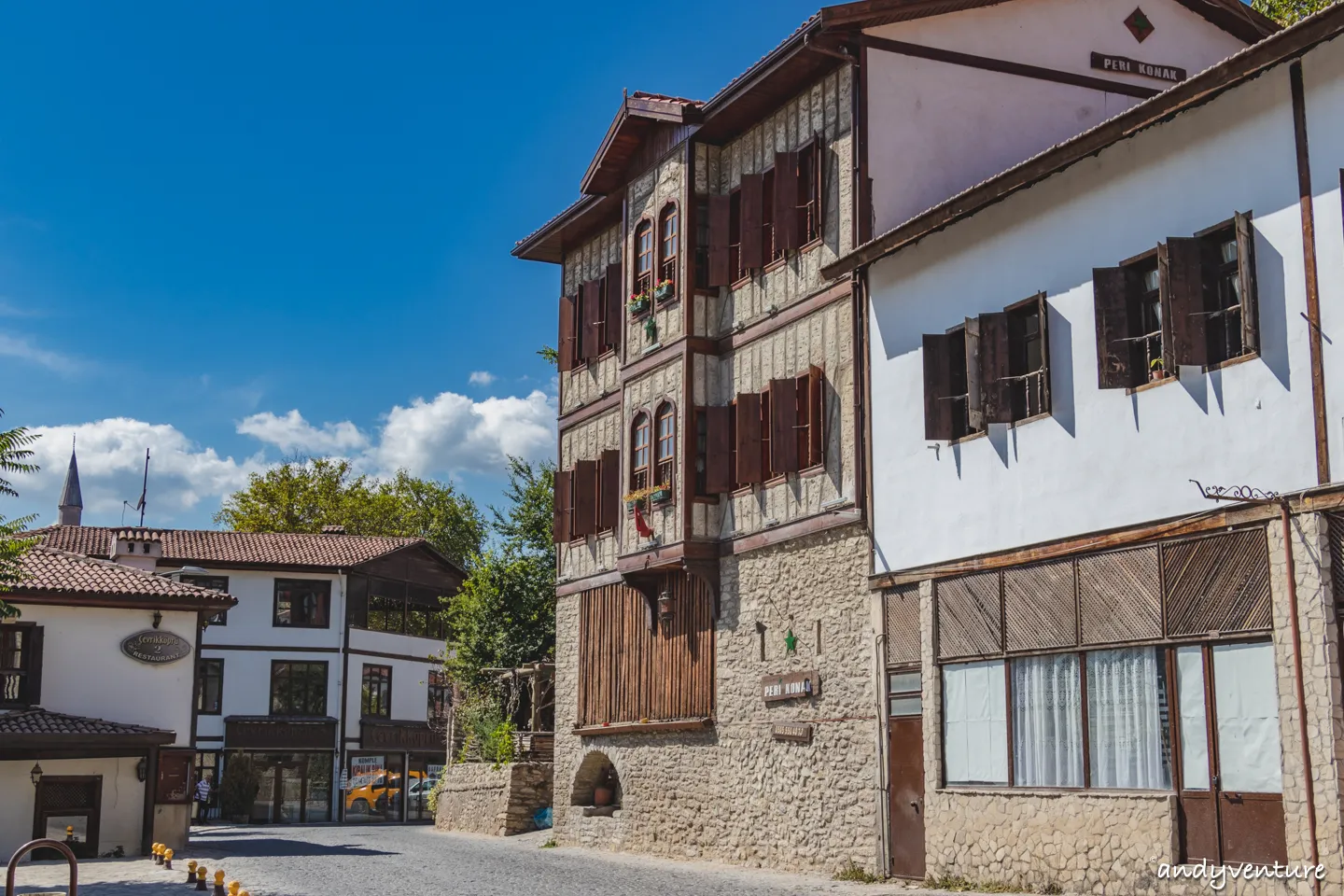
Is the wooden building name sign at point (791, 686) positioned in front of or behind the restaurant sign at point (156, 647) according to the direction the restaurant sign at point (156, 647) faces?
in front

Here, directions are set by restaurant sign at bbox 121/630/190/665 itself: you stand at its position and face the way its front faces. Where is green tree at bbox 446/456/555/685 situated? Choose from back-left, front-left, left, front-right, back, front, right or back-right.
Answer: back-left

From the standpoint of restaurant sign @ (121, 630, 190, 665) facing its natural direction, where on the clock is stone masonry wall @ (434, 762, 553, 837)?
The stone masonry wall is roughly at 9 o'clock from the restaurant sign.

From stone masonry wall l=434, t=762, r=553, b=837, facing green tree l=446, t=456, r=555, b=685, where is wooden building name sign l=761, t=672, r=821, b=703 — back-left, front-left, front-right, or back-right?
back-right

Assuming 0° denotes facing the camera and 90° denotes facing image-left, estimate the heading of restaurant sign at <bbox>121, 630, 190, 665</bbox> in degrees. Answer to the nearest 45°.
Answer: approximately 0°

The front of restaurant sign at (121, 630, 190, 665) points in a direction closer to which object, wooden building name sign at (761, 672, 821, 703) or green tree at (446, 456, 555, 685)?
the wooden building name sign

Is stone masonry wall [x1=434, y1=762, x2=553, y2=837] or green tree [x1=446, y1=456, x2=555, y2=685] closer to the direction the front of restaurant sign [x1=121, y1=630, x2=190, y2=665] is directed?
the stone masonry wall

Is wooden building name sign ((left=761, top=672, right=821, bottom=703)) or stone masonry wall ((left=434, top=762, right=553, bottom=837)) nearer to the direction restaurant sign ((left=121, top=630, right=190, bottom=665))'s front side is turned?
the wooden building name sign
